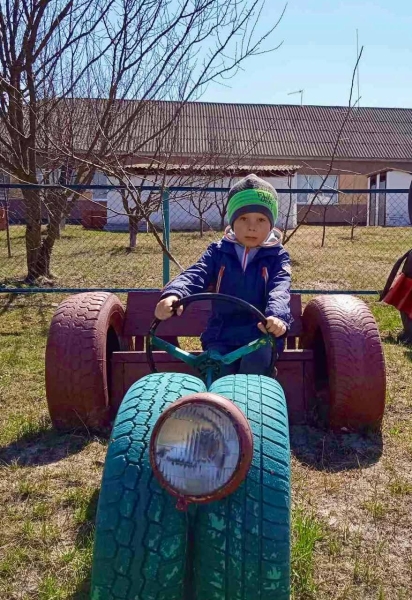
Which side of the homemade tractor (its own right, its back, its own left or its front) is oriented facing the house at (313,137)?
back

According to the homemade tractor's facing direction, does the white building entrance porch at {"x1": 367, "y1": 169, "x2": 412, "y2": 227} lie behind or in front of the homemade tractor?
behind

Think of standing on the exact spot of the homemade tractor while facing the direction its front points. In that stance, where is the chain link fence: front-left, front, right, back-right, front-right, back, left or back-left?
back

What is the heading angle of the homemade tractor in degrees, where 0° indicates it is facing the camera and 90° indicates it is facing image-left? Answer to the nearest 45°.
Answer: approximately 0°
